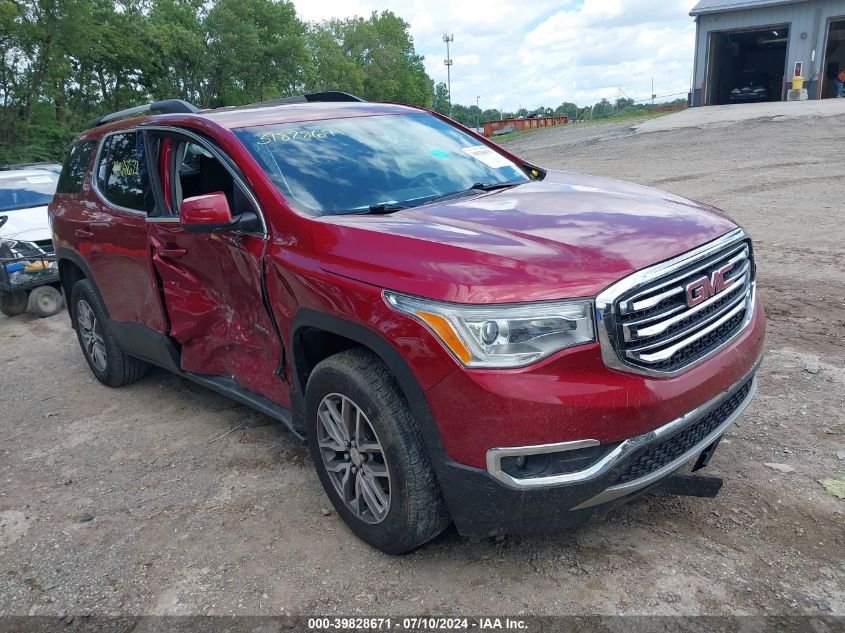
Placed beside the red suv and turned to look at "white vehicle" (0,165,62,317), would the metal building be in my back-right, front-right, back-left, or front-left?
front-right

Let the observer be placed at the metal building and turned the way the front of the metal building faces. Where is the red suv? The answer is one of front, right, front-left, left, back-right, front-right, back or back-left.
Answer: front

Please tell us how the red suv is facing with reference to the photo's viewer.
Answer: facing the viewer and to the right of the viewer

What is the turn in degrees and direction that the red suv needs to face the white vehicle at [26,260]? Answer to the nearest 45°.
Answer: approximately 180°

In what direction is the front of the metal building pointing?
toward the camera

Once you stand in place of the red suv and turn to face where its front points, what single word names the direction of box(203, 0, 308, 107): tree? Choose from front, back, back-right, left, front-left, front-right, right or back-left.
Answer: back-left

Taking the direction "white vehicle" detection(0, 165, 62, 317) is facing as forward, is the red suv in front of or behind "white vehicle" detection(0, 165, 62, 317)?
in front

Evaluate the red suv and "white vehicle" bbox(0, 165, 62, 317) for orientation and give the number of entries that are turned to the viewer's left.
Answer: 0

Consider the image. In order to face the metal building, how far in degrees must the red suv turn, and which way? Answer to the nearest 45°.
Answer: approximately 90° to its left

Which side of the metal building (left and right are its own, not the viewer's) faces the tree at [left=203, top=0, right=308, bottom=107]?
right

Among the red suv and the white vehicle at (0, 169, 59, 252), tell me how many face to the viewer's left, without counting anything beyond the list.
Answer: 0

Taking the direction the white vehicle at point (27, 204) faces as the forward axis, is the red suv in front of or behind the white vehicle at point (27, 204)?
in front

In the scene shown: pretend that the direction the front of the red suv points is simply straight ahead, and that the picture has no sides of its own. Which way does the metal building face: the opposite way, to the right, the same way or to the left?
to the right

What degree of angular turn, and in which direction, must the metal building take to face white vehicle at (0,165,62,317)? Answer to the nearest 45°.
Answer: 0° — it already faces it

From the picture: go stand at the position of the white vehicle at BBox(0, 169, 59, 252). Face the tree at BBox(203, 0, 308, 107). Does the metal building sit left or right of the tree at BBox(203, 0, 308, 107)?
right

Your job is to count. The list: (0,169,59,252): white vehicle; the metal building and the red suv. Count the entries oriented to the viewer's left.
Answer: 0
